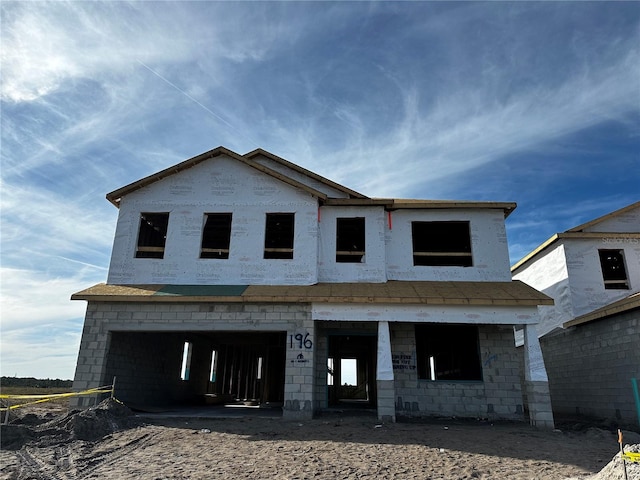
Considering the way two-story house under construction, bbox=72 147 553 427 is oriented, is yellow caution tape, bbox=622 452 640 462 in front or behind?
in front

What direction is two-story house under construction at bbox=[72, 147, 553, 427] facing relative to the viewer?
toward the camera
